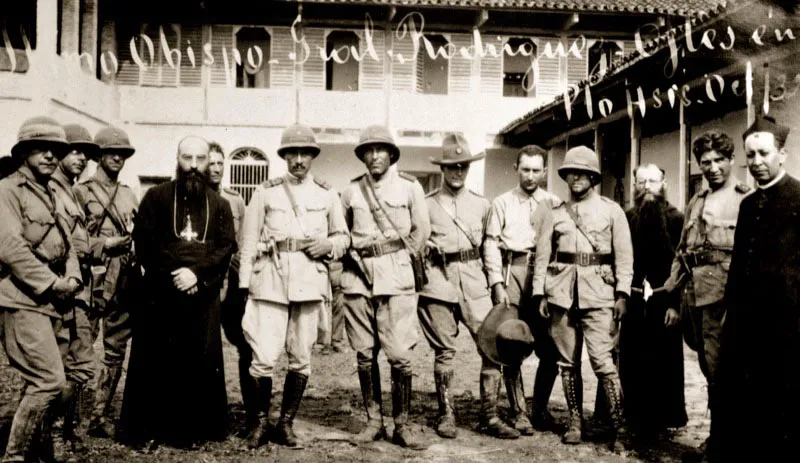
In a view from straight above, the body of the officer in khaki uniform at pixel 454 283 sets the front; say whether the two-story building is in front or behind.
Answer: behind

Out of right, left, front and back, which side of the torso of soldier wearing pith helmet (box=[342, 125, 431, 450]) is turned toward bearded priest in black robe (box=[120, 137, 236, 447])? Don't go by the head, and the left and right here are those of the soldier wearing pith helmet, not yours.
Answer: right

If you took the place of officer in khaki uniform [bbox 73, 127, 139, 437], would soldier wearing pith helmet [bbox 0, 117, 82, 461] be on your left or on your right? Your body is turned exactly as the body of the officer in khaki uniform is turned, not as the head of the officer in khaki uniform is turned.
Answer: on your right

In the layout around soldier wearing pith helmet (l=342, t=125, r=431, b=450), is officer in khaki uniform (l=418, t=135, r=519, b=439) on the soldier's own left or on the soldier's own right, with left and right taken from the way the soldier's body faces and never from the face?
on the soldier's own left
